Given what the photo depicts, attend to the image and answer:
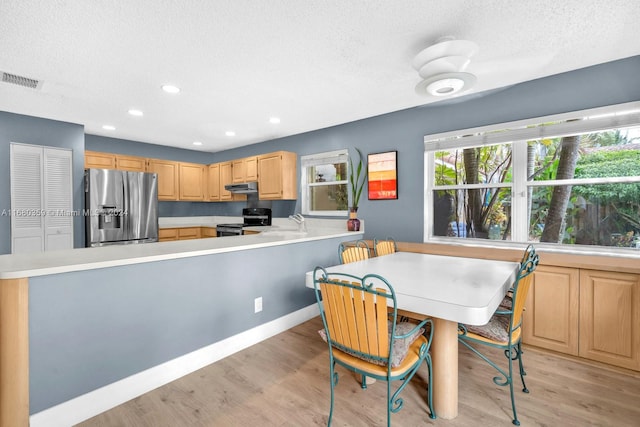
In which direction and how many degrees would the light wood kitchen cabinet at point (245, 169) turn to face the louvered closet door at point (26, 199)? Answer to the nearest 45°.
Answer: approximately 45° to its right

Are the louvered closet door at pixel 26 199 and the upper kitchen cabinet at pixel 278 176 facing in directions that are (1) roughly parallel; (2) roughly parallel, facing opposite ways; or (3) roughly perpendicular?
roughly perpendicular

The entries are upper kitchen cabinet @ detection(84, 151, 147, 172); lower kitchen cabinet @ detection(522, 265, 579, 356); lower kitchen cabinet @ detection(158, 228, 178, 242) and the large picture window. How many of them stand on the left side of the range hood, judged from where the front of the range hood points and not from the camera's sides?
2

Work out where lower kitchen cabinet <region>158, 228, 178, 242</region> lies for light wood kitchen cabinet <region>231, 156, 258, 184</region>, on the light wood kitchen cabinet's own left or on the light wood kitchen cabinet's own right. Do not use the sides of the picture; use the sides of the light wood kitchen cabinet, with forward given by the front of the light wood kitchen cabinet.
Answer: on the light wood kitchen cabinet's own right

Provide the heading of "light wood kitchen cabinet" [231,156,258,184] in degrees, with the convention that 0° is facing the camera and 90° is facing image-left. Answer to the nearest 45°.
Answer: approximately 45°

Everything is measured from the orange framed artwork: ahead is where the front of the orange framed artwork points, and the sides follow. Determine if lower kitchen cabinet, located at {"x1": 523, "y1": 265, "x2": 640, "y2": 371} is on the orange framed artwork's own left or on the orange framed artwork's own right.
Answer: on the orange framed artwork's own left

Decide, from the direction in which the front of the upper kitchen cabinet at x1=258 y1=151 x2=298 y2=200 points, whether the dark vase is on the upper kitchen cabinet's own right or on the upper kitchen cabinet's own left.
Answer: on the upper kitchen cabinet's own left

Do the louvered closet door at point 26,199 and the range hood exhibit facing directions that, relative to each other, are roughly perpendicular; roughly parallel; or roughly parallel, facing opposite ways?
roughly perpendicular

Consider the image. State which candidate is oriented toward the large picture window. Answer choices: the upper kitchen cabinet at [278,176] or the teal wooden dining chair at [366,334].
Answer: the teal wooden dining chair

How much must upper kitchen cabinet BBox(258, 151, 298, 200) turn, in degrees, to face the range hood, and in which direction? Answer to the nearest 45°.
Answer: approximately 90° to its right
